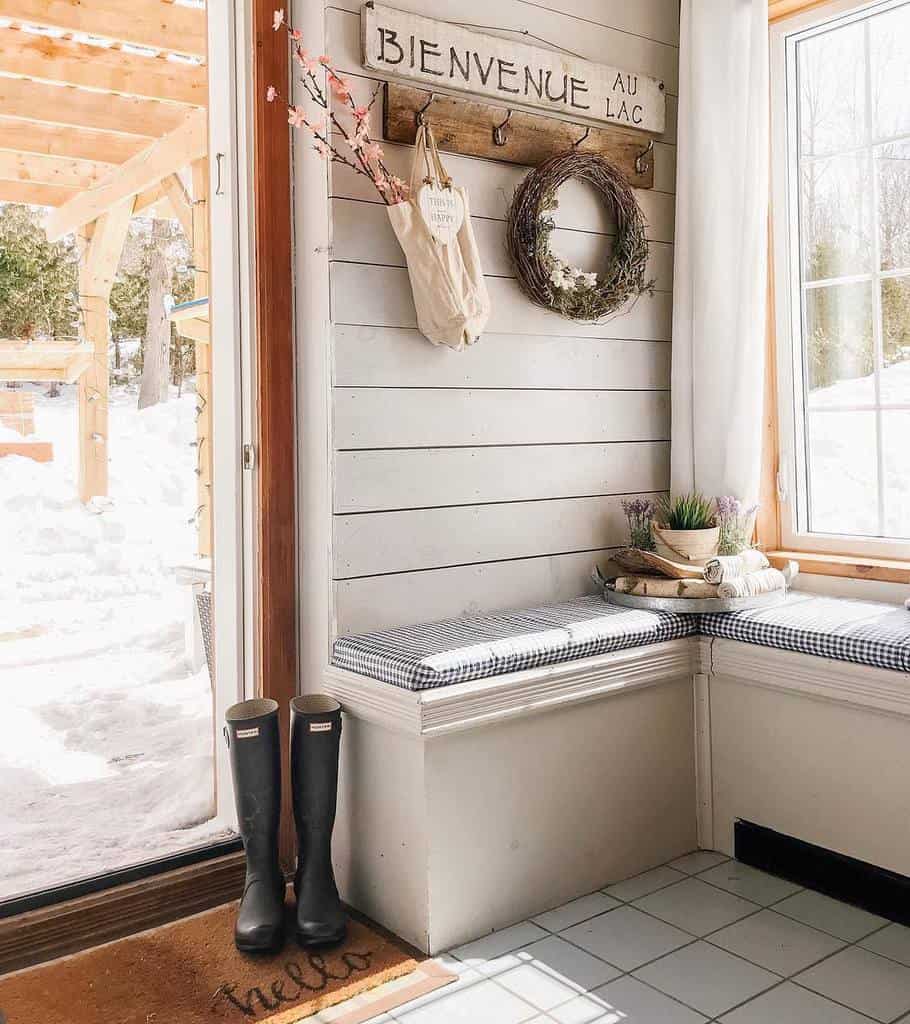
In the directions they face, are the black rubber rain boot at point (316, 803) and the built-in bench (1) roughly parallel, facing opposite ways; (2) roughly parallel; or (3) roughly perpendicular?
roughly parallel

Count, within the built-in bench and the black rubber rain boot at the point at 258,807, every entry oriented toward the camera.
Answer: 2

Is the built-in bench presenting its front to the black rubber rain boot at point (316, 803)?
no

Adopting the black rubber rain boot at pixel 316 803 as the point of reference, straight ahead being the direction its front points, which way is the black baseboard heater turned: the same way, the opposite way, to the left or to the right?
to the right

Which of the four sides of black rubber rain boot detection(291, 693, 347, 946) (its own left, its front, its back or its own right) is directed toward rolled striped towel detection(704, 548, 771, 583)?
left

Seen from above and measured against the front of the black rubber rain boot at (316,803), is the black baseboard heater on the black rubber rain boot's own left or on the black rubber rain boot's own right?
on the black rubber rain boot's own left

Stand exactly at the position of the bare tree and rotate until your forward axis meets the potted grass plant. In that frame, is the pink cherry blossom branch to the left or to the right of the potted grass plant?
right

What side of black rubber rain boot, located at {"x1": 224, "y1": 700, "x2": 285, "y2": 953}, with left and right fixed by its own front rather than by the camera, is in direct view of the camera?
front

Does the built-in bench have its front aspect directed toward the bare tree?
no

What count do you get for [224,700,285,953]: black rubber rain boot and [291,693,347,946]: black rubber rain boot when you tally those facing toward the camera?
2

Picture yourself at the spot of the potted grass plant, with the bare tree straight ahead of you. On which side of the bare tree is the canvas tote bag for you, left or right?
left

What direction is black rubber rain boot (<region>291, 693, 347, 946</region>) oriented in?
toward the camera
